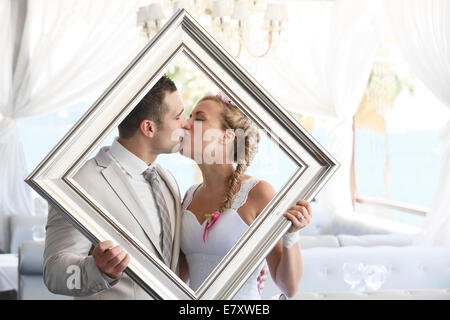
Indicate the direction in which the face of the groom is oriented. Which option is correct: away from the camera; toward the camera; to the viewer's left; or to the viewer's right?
to the viewer's right

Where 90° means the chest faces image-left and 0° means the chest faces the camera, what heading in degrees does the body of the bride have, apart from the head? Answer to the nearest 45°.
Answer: approximately 45°

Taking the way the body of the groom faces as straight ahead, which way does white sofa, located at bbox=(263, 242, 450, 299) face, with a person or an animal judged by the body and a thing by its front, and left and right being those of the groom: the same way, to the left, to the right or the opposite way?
to the right

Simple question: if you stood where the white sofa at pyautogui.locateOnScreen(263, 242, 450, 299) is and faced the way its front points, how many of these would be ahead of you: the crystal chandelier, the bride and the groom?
2

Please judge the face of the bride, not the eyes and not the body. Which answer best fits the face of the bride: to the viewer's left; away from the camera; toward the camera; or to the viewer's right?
to the viewer's left

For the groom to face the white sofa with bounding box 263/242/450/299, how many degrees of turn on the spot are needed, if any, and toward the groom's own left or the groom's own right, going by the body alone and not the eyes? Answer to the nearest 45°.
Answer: approximately 90° to the groom's own left

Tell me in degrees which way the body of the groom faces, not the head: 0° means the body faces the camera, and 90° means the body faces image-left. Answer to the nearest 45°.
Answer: approximately 315°

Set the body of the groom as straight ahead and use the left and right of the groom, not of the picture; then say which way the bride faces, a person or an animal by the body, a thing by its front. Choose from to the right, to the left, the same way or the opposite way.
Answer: to the right

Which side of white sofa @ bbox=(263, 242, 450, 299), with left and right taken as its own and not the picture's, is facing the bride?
front

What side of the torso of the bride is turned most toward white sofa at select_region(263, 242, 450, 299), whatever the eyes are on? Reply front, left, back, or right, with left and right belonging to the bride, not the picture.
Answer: back

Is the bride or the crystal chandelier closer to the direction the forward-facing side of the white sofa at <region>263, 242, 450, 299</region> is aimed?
the bride

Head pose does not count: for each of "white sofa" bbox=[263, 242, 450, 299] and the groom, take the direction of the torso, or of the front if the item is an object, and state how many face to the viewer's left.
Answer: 0
